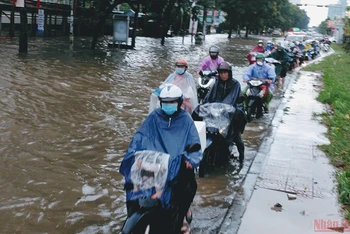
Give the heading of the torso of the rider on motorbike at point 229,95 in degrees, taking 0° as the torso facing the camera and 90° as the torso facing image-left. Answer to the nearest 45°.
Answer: approximately 45°

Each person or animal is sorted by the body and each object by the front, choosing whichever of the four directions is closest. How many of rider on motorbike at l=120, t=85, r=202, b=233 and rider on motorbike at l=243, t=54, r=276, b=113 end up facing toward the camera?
2

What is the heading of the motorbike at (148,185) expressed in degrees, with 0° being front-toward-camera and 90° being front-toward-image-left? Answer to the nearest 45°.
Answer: approximately 45°

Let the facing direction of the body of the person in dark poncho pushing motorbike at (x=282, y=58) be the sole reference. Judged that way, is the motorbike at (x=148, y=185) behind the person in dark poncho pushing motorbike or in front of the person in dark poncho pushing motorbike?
in front

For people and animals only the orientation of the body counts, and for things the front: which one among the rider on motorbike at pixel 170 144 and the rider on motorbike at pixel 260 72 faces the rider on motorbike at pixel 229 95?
the rider on motorbike at pixel 260 72

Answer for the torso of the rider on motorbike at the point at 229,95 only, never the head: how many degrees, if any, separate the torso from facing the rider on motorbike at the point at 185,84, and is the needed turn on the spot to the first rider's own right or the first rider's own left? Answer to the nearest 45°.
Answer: approximately 90° to the first rider's own right

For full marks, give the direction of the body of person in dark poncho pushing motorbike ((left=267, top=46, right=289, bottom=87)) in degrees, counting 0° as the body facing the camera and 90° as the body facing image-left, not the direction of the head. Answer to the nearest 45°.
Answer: approximately 45°

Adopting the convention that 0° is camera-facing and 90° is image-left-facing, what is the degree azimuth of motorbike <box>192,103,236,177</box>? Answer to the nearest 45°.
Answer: approximately 45°

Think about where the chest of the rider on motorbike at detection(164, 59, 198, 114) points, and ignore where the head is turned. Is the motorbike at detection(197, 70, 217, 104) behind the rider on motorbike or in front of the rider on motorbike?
behind

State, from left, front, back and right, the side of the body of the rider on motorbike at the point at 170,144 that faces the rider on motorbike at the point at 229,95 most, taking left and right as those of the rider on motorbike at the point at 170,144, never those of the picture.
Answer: back
